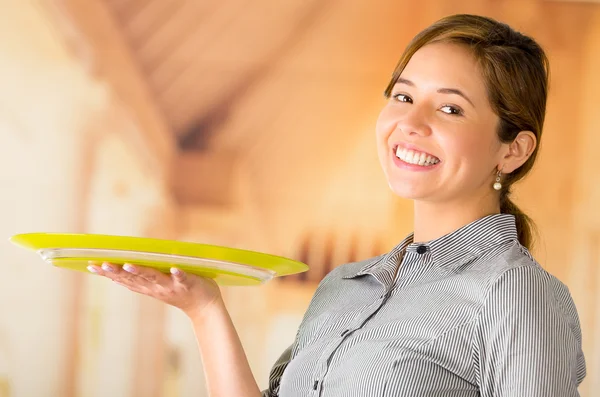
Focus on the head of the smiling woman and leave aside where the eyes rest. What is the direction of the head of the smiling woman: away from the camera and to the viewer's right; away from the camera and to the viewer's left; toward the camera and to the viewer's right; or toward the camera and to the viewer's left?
toward the camera and to the viewer's left

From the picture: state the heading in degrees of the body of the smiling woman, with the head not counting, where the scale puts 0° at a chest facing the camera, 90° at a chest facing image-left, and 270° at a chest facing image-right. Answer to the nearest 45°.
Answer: approximately 45°
